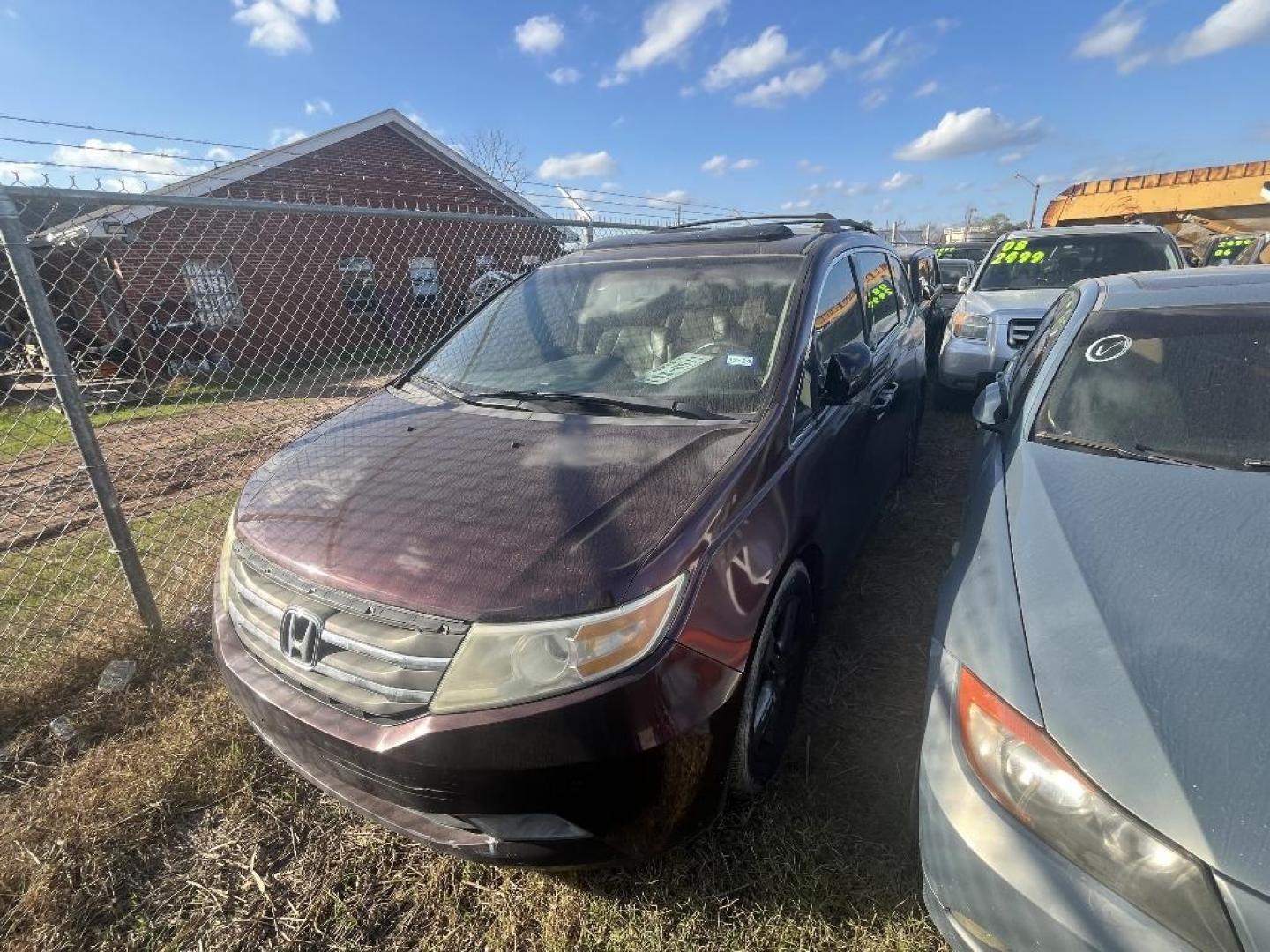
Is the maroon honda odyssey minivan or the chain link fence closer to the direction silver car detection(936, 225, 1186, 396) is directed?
the maroon honda odyssey minivan

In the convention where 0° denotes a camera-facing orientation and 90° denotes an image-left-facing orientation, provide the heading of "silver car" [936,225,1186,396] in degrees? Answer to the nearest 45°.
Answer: approximately 0°

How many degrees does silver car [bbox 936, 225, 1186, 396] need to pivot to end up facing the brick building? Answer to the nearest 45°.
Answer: approximately 90° to its right

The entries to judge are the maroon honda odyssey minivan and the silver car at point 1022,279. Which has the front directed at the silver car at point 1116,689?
the silver car at point 1022,279

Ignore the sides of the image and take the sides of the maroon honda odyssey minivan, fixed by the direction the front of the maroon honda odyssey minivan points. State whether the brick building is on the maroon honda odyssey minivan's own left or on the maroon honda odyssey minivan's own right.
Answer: on the maroon honda odyssey minivan's own right

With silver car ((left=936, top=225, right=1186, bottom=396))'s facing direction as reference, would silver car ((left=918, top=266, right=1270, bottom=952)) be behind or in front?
in front

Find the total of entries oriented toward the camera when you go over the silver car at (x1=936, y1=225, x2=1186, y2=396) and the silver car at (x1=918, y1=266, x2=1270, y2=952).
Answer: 2

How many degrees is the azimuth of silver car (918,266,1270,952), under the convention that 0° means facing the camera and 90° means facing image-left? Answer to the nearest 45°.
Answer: approximately 0°

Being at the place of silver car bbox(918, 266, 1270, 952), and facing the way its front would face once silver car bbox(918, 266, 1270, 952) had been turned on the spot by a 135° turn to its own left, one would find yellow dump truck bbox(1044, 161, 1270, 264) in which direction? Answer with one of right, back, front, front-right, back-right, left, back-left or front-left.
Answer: front-left

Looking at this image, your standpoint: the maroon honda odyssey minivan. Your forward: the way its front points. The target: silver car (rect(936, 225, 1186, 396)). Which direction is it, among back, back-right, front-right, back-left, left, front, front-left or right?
back

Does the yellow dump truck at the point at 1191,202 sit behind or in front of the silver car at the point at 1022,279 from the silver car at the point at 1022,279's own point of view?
behind

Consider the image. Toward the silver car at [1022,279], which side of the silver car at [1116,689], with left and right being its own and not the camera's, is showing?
back

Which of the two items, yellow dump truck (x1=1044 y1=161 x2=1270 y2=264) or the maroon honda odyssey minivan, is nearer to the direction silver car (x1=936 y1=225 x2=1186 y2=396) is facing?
the maroon honda odyssey minivan

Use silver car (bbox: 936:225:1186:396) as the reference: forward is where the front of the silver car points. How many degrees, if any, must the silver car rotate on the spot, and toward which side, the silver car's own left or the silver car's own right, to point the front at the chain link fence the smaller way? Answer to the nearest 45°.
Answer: approximately 45° to the silver car's own right
